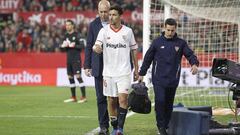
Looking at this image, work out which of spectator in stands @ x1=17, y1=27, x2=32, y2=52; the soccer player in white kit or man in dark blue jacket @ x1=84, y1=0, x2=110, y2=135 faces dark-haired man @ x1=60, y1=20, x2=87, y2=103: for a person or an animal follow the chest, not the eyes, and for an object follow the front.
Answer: the spectator in stands

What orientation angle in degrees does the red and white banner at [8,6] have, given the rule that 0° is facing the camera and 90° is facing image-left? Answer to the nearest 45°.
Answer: approximately 0°

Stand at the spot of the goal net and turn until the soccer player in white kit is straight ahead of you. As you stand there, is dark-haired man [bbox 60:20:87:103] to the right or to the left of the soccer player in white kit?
right

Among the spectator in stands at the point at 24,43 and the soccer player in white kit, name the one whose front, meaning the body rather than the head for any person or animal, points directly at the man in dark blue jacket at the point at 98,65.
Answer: the spectator in stands

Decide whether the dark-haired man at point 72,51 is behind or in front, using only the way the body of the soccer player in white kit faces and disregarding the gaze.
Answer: behind

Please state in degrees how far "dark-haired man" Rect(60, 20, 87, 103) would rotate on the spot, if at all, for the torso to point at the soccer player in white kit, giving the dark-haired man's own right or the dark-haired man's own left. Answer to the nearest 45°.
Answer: approximately 45° to the dark-haired man's own left

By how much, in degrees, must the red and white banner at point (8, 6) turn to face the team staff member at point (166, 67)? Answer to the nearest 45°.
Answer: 0° — it already faces them
